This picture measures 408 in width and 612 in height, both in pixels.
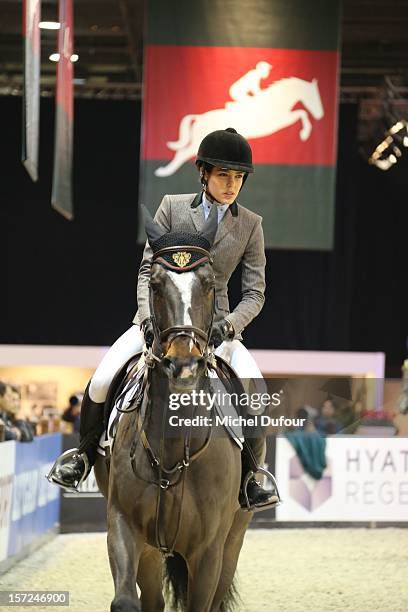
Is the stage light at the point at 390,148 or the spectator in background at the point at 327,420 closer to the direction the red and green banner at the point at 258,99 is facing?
the spectator in background

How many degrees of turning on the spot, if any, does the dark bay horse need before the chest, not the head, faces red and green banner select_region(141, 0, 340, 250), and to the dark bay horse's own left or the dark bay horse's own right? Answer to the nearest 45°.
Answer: approximately 180°

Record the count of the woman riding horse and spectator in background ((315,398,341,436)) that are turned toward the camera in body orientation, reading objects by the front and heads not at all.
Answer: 2

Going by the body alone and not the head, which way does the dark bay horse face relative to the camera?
toward the camera

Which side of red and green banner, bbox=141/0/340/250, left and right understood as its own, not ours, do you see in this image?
front

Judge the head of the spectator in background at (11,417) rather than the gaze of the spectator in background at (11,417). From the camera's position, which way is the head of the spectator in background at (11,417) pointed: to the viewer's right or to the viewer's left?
to the viewer's right

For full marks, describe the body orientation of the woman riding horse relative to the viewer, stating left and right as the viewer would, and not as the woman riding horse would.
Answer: facing the viewer
